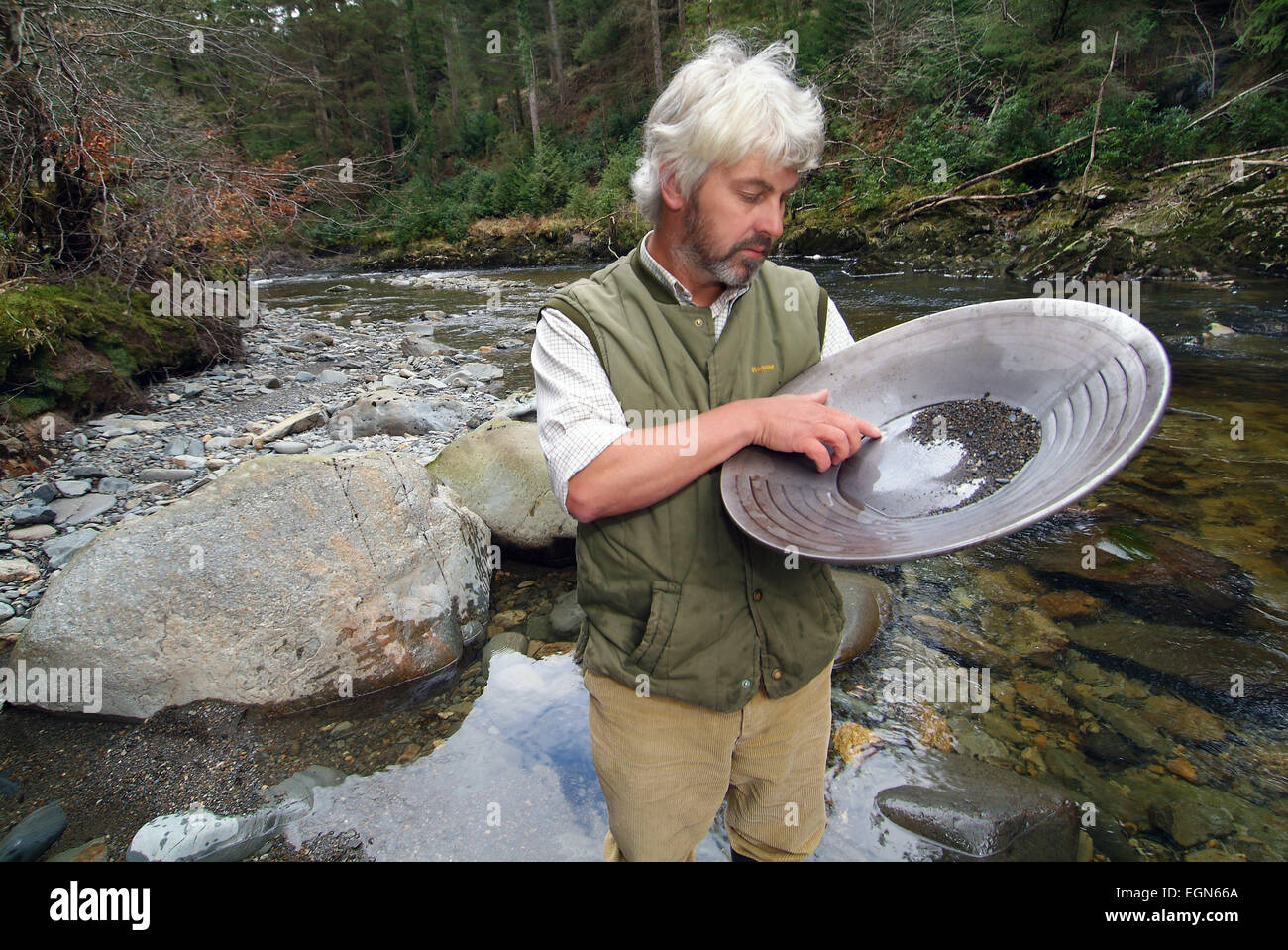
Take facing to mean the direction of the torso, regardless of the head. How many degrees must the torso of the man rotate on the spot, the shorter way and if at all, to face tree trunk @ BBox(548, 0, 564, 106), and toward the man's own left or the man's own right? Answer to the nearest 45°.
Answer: approximately 135° to the man's own left

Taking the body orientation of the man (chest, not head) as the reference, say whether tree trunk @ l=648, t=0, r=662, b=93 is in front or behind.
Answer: behind

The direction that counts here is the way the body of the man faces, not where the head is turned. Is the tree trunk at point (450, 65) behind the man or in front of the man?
behind

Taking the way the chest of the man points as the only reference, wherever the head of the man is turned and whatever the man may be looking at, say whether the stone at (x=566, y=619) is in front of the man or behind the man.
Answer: behind

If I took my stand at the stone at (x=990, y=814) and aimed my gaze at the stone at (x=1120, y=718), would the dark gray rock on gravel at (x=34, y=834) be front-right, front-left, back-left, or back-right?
back-left

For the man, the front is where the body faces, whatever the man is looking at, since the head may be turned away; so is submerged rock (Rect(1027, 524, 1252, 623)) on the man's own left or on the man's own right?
on the man's own left

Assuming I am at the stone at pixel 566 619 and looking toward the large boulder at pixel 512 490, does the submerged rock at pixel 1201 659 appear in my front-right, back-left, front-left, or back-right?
back-right

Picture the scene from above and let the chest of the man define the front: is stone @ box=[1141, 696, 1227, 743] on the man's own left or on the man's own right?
on the man's own left
